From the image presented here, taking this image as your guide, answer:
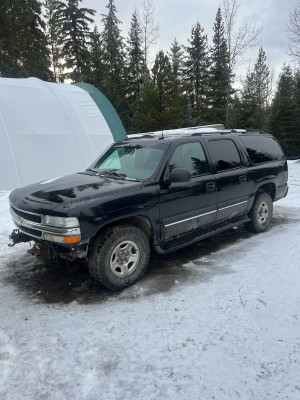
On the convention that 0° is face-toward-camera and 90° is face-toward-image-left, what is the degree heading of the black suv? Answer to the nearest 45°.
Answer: approximately 45°

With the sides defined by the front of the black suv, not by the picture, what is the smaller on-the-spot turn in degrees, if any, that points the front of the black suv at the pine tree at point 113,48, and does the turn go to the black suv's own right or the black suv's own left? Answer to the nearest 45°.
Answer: approximately 135° to the black suv's own right

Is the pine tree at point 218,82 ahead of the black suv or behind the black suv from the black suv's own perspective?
behind

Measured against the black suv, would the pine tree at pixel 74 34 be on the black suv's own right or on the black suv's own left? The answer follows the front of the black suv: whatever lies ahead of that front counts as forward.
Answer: on the black suv's own right

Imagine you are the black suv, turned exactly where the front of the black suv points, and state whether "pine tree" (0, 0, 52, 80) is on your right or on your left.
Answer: on your right

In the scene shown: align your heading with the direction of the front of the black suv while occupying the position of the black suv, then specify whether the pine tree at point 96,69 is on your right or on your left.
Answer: on your right

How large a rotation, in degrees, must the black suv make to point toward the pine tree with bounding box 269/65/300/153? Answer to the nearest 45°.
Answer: approximately 180°
